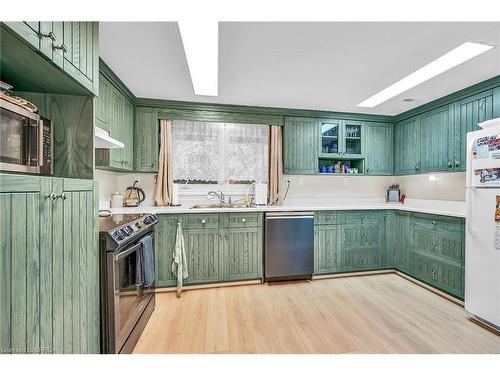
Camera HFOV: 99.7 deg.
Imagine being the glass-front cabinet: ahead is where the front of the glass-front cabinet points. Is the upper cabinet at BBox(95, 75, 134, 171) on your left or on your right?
on your right

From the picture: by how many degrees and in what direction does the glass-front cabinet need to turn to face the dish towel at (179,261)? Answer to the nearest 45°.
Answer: approximately 45° to its right

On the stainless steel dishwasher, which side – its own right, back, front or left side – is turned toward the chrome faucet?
right

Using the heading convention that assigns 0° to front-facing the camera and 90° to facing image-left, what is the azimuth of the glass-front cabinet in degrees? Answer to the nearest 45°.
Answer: approximately 0°

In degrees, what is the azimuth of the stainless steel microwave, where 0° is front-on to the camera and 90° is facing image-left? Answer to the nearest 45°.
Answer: approximately 315°

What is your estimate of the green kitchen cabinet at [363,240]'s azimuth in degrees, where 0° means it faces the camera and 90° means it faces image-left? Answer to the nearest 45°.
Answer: approximately 0°

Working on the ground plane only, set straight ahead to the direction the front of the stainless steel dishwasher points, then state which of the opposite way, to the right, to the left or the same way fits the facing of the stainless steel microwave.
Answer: to the left

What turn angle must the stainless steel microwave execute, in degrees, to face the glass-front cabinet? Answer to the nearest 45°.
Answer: approximately 45° to its left

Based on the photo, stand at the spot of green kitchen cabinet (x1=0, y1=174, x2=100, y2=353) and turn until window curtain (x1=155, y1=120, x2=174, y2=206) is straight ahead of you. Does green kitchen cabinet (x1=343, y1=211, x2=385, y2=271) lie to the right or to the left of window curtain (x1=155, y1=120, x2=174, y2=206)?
right

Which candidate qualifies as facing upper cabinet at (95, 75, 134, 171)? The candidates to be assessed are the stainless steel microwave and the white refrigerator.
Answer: the white refrigerator
